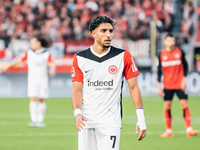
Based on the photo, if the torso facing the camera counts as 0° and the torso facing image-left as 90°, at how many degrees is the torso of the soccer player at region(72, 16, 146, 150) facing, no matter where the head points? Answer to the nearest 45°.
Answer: approximately 0°

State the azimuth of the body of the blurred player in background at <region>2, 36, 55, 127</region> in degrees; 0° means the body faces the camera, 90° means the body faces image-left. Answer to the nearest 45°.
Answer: approximately 0°

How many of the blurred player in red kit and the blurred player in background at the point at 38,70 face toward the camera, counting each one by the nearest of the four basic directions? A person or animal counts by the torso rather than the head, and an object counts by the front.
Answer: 2

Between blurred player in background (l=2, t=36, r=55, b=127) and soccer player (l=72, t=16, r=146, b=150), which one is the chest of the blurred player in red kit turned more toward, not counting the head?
the soccer player

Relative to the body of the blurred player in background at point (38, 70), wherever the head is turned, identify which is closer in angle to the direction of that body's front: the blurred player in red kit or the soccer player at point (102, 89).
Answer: the soccer player

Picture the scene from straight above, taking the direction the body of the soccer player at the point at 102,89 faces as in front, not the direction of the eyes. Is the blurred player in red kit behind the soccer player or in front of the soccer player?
behind

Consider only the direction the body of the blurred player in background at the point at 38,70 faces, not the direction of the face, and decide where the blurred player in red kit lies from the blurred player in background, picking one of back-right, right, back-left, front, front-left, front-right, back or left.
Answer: front-left
